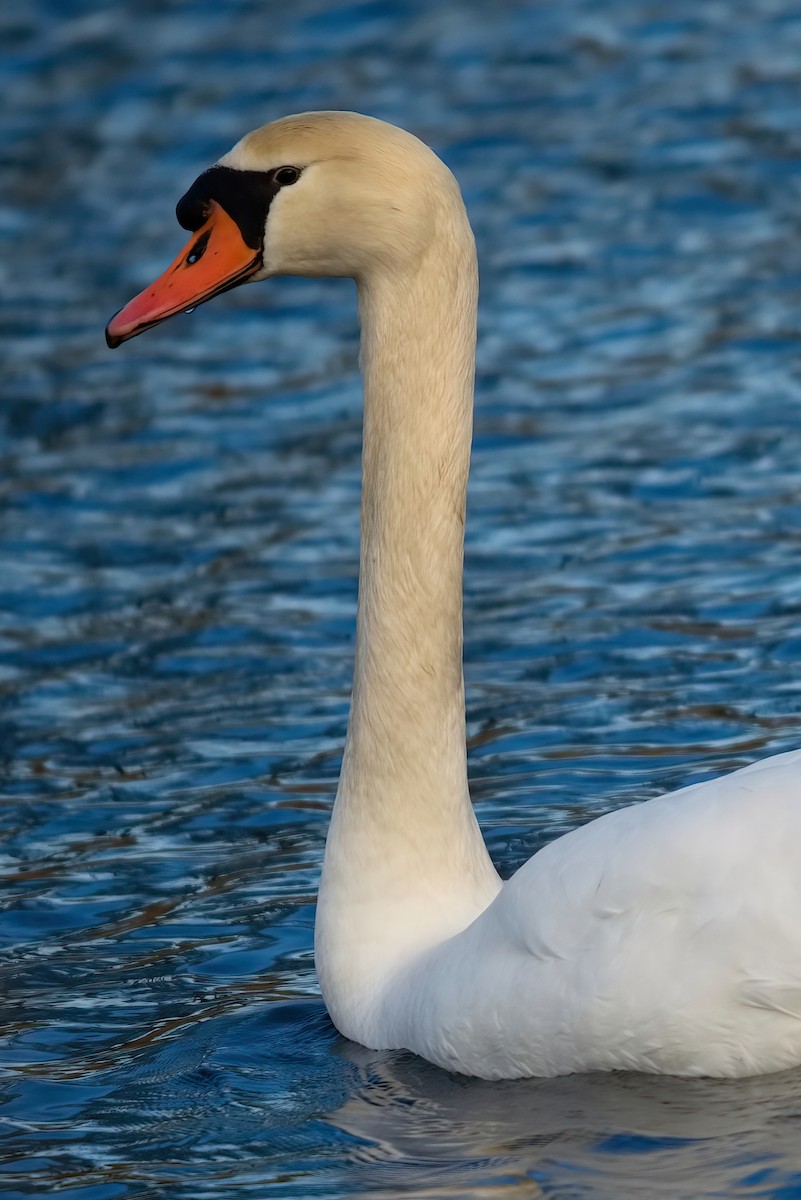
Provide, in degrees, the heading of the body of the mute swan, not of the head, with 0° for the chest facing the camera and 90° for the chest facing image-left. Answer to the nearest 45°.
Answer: approximately 90°
